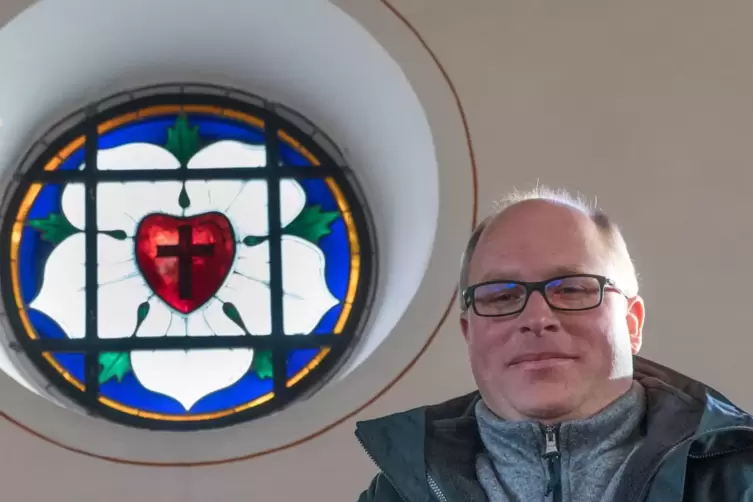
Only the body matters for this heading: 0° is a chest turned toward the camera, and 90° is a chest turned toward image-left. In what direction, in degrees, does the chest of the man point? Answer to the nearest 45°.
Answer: approximately 0°

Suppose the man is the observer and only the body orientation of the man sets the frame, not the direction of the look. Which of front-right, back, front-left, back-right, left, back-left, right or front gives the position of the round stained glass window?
back-right
